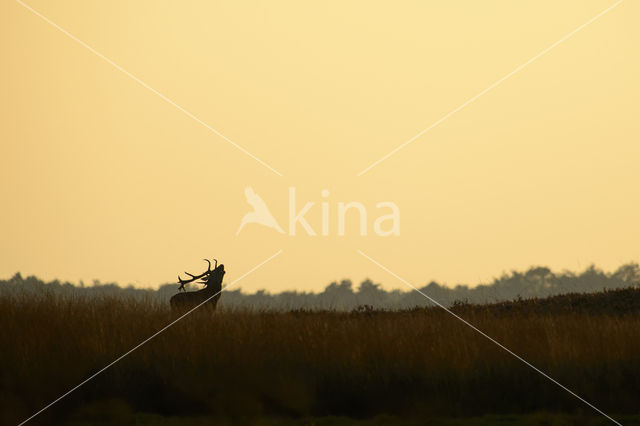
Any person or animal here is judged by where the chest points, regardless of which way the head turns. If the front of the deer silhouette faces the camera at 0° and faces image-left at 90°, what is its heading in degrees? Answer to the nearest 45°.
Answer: approximately 270°
